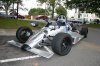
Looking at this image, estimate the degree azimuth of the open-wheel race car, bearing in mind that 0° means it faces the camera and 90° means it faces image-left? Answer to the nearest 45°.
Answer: approximately 45°
